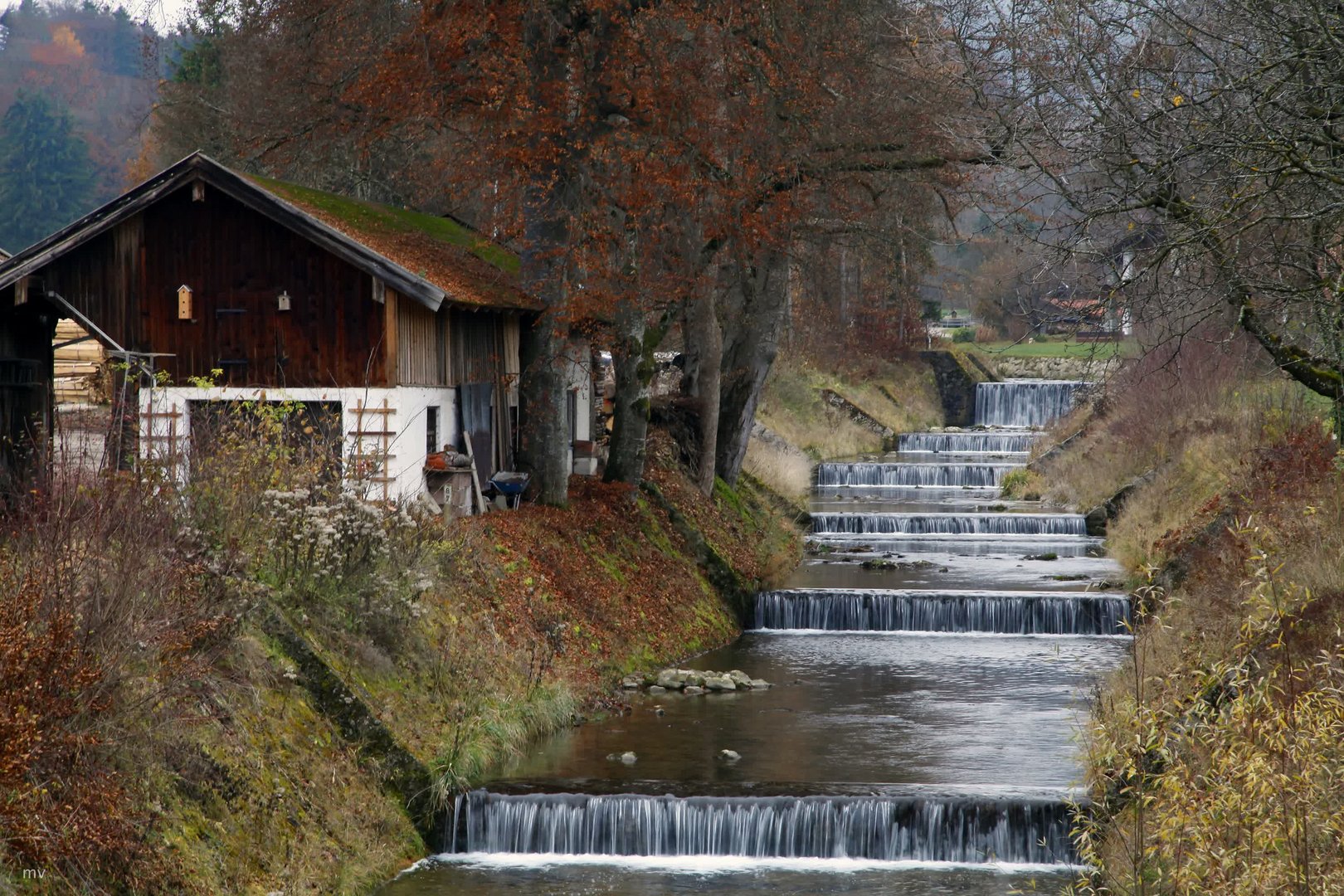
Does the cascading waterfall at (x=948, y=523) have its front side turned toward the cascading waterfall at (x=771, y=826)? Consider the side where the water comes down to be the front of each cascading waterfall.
yes

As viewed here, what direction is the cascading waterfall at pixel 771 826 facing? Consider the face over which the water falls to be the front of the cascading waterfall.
toward the camera

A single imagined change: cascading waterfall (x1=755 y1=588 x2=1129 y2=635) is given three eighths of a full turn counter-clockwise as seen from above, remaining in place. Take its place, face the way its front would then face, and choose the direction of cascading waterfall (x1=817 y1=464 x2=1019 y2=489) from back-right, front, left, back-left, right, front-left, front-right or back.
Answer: front-left

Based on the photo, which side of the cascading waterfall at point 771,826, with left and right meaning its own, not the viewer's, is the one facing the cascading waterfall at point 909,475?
back

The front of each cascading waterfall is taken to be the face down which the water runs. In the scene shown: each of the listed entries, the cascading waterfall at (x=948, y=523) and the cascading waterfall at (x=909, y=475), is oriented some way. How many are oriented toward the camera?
2

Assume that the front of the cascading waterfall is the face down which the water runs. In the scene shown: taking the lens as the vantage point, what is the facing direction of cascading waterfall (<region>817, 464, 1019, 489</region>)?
facing the viewer

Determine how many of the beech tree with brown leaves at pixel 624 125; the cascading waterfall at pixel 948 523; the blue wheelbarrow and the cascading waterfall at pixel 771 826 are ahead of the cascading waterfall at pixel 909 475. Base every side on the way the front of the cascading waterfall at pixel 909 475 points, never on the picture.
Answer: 4

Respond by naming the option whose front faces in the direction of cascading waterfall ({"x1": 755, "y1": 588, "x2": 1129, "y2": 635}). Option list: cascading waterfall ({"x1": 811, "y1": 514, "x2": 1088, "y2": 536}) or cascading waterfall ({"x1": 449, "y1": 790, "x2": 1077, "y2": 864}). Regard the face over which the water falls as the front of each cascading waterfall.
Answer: cascading waterfall ({"x1": 811, "y1": 514, "x2": 1088, "y2": 536})

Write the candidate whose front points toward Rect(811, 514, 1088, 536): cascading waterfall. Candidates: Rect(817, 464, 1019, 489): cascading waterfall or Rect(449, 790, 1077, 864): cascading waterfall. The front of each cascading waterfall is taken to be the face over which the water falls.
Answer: Rect(817, 464, 1019, 489): cascading waterfall

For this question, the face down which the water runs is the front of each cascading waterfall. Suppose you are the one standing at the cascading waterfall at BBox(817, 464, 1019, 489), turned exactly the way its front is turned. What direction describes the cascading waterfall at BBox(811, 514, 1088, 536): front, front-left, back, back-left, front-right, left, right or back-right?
front

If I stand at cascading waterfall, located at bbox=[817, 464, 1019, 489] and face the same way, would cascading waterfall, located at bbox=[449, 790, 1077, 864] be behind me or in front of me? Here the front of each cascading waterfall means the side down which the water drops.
in front

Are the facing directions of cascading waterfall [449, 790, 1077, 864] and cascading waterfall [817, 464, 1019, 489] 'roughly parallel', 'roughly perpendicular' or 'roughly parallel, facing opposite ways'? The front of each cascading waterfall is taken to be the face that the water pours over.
roughly parallel

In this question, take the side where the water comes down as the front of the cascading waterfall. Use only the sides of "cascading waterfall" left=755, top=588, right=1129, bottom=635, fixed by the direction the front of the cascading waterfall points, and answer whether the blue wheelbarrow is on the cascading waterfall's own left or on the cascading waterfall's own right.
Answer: on the cascading waterfall's own right

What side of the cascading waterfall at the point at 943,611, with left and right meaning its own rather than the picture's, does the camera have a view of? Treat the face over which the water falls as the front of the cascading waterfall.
front

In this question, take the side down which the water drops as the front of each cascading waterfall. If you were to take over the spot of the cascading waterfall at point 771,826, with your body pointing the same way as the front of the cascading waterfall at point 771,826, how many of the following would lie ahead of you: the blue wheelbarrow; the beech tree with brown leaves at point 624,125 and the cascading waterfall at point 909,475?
0

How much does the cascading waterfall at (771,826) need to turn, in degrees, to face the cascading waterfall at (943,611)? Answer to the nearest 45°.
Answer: approximately 180°
